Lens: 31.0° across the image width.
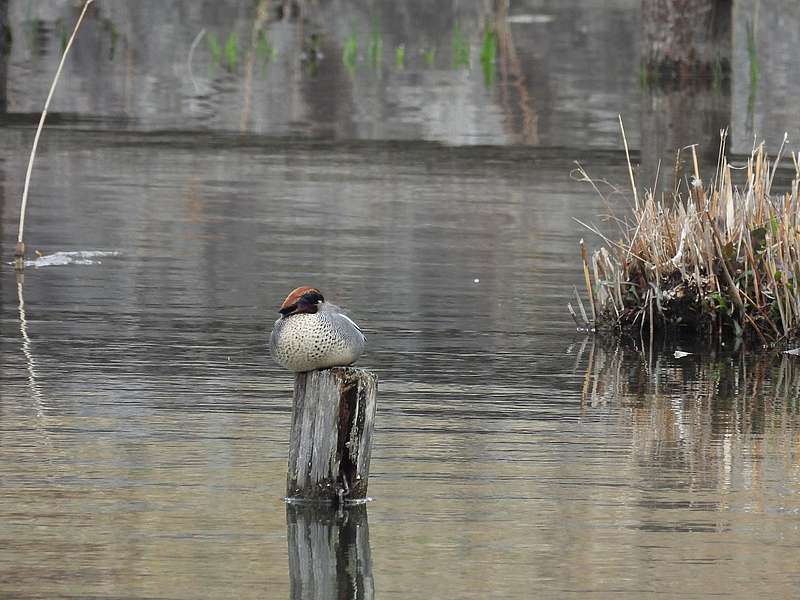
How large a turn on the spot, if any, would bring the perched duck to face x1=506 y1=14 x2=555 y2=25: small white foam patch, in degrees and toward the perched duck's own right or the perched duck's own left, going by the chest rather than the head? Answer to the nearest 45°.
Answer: approximately 135° to the perched duck's own right

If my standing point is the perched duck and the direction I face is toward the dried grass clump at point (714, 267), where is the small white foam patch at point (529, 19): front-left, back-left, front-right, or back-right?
front-left

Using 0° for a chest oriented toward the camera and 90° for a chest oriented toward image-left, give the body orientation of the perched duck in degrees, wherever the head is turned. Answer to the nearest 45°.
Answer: approximately 45°

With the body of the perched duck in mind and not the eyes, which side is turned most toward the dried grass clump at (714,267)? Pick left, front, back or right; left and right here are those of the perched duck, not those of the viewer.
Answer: back
